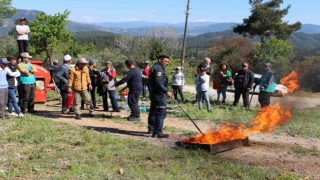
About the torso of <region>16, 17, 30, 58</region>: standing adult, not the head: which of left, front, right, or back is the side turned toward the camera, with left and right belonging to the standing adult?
front

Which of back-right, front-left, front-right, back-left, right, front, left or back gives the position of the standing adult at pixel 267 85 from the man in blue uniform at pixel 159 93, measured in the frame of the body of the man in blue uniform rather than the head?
front-left

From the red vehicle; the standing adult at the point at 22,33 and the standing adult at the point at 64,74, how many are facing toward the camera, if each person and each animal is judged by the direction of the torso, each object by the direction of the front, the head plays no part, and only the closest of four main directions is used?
1

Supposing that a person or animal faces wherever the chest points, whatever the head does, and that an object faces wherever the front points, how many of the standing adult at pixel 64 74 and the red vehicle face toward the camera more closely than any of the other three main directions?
0

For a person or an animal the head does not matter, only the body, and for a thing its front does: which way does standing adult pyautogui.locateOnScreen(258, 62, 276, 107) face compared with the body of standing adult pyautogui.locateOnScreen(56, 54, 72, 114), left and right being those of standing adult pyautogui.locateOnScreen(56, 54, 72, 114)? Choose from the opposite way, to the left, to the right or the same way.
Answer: the opposite way

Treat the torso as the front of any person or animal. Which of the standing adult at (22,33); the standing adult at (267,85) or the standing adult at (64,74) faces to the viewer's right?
the standing adult at (64,74)

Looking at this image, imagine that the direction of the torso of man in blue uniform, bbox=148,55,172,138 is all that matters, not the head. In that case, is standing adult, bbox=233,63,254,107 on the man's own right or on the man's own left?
on the man's own left

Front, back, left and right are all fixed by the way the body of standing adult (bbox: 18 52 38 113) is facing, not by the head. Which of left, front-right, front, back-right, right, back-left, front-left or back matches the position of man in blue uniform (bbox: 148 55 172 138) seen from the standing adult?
front

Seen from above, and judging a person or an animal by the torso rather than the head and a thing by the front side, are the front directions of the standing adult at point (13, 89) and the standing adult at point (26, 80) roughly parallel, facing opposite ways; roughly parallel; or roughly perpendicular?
roughly parallel
